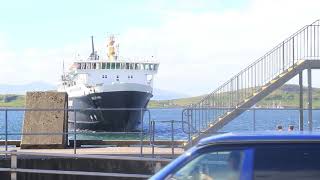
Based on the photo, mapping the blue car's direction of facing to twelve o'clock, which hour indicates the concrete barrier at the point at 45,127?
The concrete barrier is roughly at 2 o'clock from the blue car.

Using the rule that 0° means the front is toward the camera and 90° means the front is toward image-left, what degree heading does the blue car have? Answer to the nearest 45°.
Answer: approximately 90°
